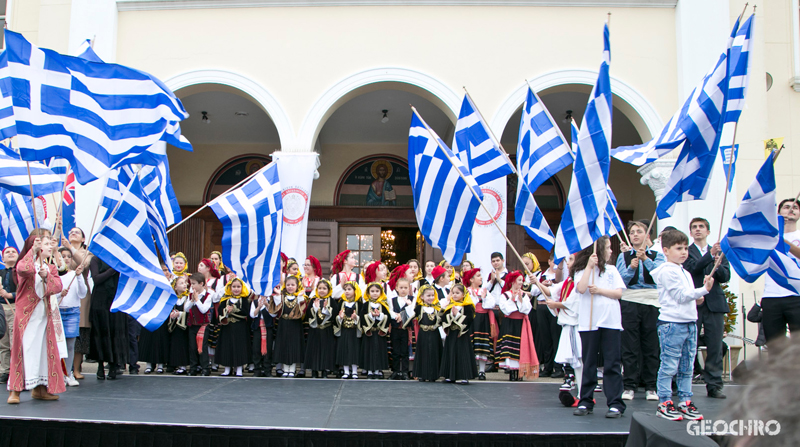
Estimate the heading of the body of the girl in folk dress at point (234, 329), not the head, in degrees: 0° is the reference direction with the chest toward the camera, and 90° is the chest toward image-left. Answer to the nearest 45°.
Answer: approximately 0°

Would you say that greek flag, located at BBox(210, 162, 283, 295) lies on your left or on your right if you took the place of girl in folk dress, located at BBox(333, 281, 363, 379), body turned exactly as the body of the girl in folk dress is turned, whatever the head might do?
on your right

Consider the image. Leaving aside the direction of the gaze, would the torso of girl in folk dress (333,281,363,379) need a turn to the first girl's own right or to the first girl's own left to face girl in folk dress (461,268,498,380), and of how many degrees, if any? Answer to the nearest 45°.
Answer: approximately 90° to the first girl's own left

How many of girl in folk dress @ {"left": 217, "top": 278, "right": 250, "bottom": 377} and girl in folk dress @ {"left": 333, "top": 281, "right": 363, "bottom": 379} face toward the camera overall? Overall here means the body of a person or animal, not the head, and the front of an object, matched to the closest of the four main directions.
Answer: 2

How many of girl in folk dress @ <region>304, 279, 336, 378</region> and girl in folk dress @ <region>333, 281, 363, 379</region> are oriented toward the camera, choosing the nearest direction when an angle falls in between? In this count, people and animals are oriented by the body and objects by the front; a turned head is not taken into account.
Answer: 2

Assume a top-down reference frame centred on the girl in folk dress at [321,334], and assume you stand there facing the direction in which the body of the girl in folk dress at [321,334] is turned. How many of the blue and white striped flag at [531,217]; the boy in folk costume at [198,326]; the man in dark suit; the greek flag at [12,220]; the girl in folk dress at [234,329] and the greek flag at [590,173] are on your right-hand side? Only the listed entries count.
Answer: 3
